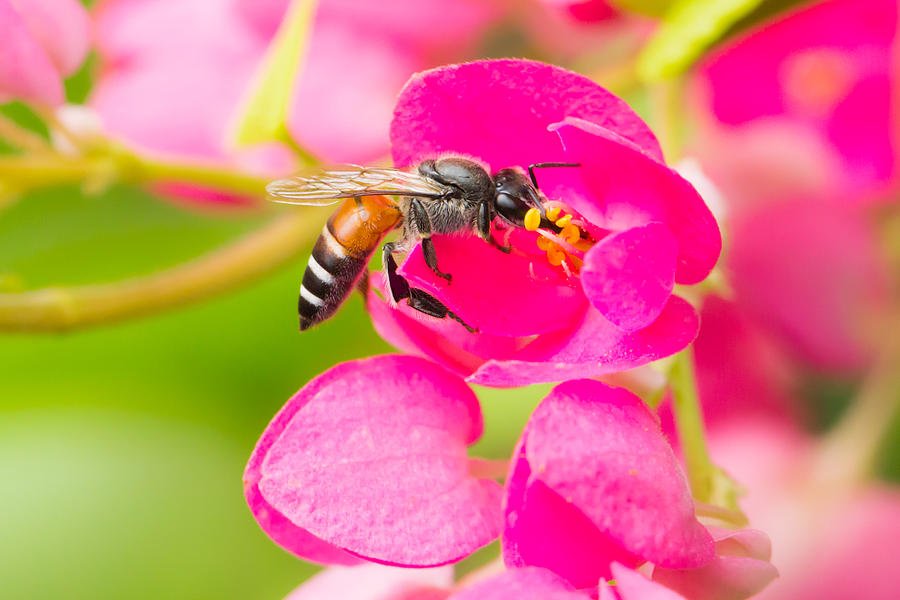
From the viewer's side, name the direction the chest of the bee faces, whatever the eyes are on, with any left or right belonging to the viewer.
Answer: facing to the right of the viewer

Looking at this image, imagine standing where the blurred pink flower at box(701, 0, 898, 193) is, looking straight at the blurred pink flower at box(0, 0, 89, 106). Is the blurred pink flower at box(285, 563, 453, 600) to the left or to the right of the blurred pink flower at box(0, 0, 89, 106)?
left
